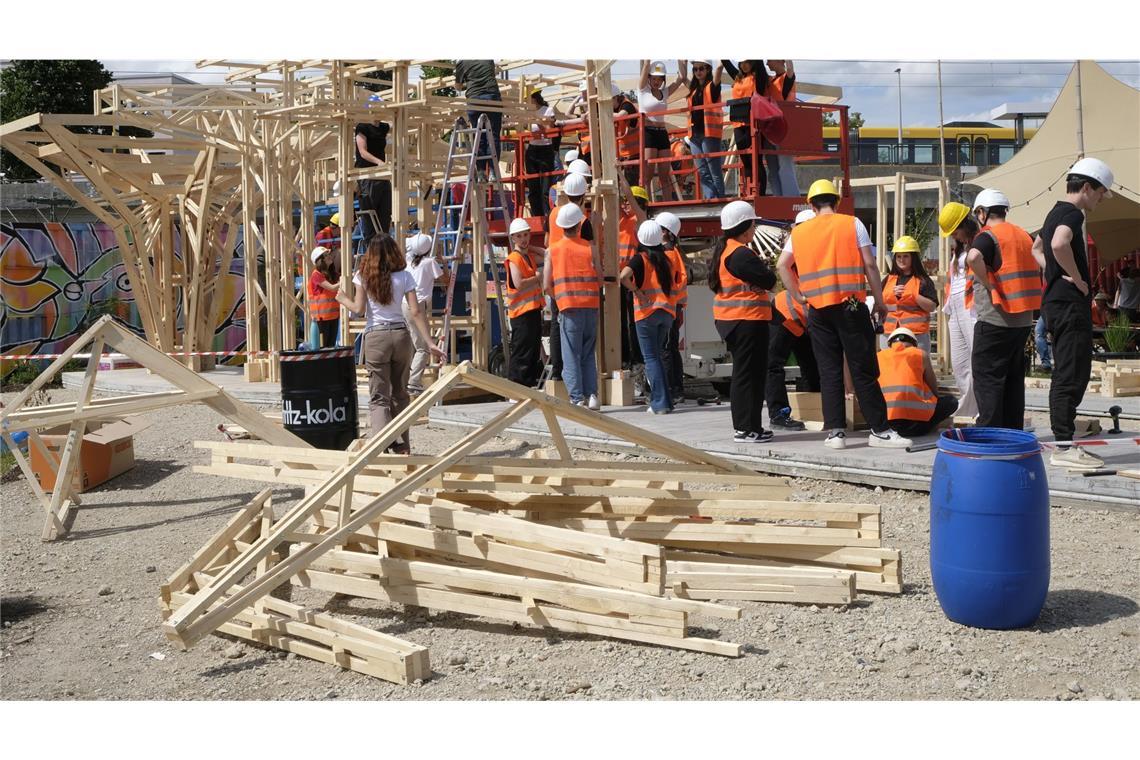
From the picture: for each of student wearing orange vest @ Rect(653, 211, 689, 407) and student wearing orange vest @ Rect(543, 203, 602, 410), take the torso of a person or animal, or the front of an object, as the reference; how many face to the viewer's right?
0

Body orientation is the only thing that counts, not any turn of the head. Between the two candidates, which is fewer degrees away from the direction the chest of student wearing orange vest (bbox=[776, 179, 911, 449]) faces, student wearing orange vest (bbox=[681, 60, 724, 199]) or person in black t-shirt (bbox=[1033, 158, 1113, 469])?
the student wearing orange vest

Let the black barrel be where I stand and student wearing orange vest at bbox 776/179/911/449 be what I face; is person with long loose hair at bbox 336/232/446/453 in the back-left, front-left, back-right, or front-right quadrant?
front-right

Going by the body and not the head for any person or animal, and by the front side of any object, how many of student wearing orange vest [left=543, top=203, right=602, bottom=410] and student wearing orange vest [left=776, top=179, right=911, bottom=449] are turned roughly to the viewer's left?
0

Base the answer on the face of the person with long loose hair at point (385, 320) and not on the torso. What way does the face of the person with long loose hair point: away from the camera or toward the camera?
away from the camera

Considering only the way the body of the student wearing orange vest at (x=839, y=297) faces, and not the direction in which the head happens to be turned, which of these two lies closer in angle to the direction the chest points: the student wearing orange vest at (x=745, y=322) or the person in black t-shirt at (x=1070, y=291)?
the student wearing orange vest

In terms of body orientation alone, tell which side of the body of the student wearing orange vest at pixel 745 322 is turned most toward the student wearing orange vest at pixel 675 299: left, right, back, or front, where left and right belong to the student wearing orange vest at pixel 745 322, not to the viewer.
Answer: left
